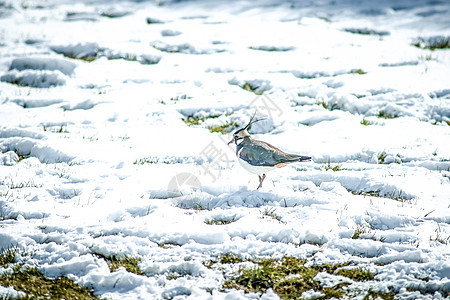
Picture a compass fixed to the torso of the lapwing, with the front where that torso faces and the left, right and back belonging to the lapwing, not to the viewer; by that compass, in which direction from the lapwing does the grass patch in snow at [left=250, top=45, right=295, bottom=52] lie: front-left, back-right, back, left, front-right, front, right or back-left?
right

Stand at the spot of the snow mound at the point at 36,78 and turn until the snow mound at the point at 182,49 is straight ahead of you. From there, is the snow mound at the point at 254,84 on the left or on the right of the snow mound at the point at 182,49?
right

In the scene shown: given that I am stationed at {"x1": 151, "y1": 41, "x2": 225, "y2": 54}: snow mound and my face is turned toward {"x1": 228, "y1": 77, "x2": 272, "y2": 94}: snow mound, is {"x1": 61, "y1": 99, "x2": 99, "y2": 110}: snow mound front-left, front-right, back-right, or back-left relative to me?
front-right

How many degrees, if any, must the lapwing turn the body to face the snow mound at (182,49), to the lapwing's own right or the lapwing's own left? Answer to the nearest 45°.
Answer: approximately 90° to the lapwing's own right

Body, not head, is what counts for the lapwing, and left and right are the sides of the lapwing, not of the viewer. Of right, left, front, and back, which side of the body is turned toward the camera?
left

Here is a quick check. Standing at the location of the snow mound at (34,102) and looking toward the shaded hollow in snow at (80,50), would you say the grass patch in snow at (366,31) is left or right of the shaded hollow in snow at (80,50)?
right

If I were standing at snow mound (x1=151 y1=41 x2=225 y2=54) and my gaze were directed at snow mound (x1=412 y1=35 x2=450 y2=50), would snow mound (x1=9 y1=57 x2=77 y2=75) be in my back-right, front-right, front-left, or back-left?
back-right

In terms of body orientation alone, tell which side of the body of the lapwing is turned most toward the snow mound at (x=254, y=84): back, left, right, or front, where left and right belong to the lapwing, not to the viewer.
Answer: right

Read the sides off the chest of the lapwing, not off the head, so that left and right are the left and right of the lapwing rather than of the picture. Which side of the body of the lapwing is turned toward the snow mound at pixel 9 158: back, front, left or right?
front
